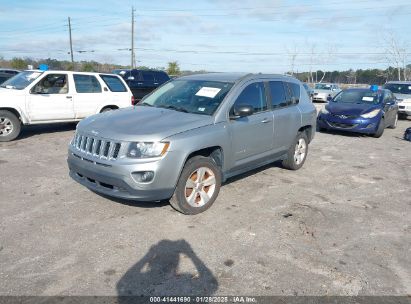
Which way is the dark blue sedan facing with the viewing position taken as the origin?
facing the viewer and to the left of the viewer

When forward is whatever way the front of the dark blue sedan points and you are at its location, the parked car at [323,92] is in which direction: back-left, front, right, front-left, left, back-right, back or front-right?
back-right

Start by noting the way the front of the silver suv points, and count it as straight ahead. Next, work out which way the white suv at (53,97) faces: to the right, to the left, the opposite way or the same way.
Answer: the same way

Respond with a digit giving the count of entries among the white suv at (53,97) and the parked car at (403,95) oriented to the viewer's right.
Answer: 0

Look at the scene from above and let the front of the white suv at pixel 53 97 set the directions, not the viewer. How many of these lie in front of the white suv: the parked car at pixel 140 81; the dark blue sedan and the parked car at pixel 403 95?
0

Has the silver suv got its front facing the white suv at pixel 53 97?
no

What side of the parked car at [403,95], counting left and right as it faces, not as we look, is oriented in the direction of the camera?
front

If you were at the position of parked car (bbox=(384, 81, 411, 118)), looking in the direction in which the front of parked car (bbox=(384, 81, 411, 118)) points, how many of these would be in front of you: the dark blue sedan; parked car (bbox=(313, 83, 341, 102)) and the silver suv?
2

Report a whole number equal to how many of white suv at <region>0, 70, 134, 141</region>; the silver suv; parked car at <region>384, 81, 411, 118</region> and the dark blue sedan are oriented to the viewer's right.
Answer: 0

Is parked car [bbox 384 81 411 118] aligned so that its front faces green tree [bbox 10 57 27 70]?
no

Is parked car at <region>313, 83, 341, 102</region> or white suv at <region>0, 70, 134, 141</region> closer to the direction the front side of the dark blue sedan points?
the white suv

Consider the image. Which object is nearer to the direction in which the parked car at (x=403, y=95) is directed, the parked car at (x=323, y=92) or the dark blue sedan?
the dark blue sedan
